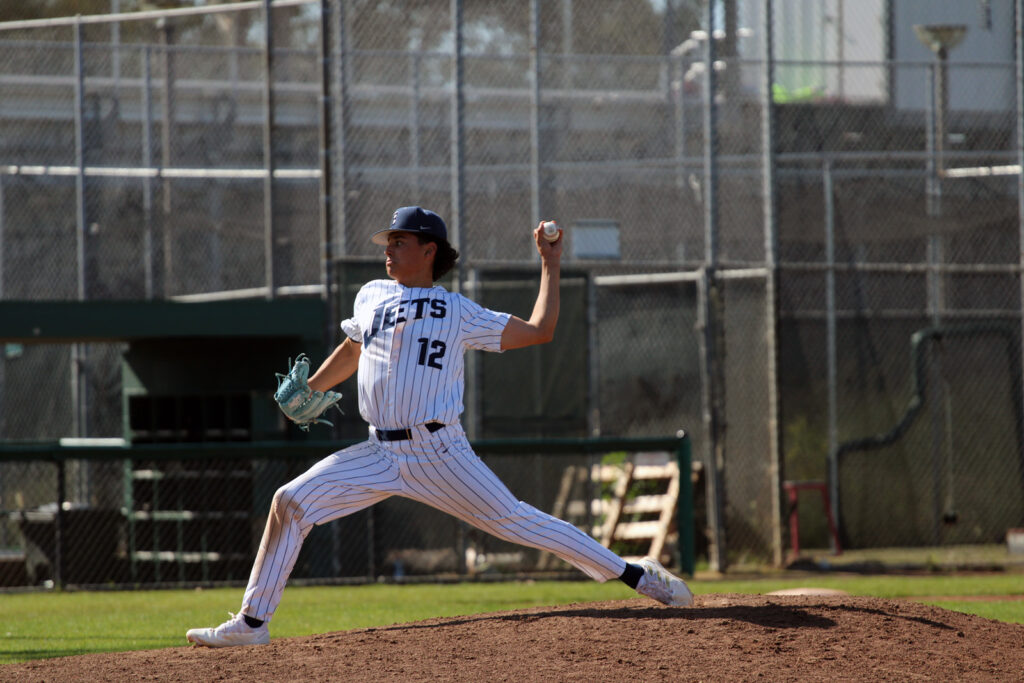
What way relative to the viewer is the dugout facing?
toward the camera

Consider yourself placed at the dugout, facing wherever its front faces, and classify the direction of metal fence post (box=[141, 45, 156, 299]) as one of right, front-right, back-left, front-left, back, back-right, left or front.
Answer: back

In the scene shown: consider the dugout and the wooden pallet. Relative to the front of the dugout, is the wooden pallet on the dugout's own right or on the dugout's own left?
on the dugout's own left

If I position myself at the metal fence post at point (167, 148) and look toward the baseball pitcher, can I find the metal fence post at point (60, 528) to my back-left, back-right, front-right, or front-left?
front-right

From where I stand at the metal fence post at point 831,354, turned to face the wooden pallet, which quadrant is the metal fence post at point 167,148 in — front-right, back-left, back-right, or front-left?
front-right

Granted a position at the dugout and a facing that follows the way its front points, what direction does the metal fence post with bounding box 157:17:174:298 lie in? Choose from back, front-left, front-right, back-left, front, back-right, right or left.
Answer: back

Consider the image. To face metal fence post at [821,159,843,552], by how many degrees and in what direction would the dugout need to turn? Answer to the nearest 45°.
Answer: approximately 90° to its left

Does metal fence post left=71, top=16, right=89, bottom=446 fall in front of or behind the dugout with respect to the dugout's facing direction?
behind

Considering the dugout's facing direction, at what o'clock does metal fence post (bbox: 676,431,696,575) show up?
The metal fence post is roughly at 10 o'clock from the dugout.

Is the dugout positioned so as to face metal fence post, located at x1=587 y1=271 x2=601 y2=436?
no
